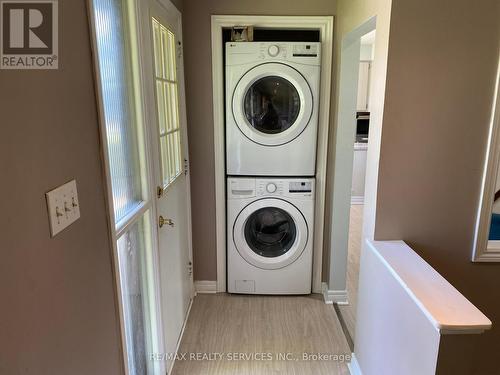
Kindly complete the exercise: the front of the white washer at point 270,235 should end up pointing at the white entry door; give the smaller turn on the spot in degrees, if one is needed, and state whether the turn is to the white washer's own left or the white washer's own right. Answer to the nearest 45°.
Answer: approximately 45° to the white washer's own right

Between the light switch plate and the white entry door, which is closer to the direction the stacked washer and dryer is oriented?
the light switch plate

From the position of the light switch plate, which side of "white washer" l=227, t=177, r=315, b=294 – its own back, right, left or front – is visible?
front

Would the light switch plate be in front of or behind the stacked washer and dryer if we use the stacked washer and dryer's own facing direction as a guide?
in front

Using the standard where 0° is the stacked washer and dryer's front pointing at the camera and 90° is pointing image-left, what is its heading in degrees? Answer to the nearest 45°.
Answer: approximately 0°

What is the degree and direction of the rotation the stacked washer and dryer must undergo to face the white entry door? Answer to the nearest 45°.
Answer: approximately 45° to its right
